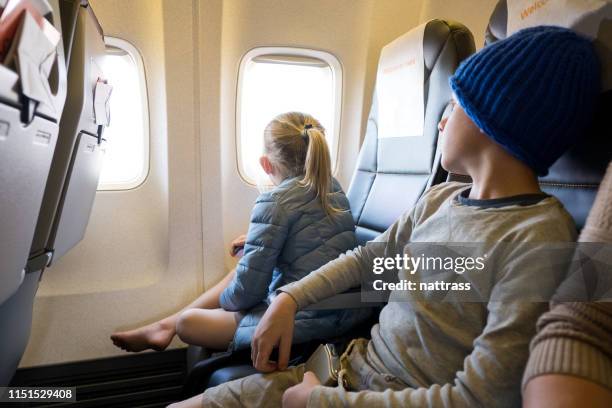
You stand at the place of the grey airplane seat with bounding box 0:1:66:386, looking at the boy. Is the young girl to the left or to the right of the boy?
left

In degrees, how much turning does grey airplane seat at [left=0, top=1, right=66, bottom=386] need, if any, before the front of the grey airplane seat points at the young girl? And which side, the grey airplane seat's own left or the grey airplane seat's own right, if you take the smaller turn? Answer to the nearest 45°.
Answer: approximately 90° to the grey airplane seat's own right

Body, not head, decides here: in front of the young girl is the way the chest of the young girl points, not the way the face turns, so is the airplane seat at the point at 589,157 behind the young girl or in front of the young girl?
behind

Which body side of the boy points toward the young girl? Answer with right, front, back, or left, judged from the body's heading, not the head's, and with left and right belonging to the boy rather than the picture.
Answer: right

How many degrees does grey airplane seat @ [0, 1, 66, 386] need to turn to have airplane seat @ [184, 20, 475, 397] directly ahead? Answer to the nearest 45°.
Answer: approximately 135° to its right

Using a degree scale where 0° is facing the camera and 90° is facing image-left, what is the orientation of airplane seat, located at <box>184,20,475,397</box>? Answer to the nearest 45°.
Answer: approximately 45°

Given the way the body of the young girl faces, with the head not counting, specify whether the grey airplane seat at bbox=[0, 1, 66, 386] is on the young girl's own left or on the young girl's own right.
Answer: on the young girl's own left

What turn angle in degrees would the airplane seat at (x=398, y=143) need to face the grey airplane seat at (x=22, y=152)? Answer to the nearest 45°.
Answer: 0° — it already faces it

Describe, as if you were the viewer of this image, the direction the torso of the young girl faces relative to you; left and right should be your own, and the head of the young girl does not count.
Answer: facing away from the viewer and to the left of the viewer

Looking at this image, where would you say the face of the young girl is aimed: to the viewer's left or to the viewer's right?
to the viewer's left

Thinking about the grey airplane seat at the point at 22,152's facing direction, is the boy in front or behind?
behind
